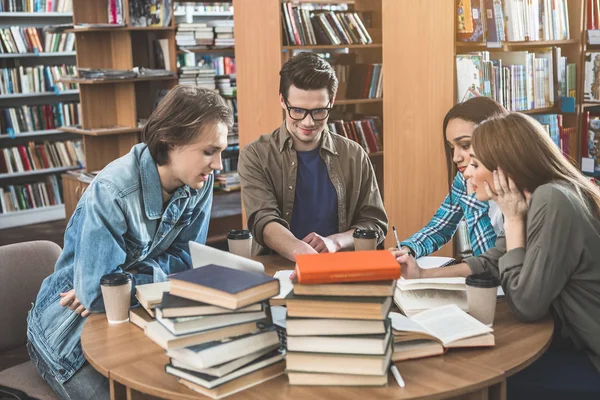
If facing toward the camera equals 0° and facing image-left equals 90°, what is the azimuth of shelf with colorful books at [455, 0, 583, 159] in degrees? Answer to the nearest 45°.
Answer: approximately 0°

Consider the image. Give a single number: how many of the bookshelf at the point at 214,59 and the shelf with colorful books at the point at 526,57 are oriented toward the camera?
2

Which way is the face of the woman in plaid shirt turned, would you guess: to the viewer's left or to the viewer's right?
to the viewer's left

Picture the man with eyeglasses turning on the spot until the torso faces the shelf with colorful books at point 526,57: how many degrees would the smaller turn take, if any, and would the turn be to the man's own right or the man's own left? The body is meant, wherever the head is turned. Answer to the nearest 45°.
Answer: approximately 135° to the man's own left

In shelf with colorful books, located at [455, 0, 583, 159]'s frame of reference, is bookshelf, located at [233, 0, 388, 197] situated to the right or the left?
on its right

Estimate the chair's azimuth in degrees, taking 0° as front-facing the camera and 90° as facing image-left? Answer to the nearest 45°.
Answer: approximately 315°
